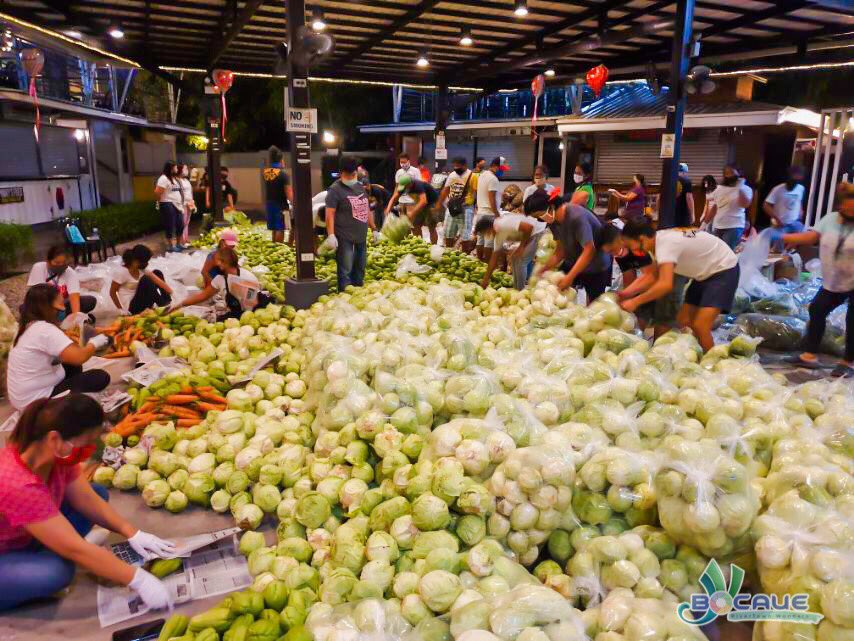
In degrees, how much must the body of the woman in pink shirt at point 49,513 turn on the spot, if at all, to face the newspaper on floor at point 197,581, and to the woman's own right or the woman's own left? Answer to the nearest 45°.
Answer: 0° — they already face it

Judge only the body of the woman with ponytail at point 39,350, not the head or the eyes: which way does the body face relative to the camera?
to the viewer's right

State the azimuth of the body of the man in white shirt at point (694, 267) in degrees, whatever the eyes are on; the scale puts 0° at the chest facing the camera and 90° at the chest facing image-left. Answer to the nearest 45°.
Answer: approximately 90°

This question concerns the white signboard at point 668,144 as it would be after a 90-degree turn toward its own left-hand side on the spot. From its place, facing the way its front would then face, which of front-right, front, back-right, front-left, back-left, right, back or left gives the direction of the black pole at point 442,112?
back-left

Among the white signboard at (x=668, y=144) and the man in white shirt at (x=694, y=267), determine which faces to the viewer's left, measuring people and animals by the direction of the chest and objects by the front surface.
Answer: the man in white shirt

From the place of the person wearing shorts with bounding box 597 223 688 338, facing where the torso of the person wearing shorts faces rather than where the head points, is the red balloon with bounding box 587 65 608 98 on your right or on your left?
on your right

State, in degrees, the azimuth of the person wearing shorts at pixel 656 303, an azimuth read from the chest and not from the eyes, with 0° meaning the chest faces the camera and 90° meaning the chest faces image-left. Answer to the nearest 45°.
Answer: approximately 45°

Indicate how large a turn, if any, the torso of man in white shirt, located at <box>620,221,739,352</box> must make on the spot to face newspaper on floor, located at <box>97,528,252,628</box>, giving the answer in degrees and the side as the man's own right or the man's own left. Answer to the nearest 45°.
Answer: approximately 45° to the man's own left

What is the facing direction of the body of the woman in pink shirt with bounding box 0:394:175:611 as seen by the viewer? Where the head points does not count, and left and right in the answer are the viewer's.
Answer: facing to the right of the viewer

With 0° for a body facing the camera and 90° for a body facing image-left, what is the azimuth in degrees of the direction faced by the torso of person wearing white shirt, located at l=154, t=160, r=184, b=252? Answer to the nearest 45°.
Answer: approximately 315°

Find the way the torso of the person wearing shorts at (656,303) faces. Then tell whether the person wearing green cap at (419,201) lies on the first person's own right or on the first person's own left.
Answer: on the first person's own right

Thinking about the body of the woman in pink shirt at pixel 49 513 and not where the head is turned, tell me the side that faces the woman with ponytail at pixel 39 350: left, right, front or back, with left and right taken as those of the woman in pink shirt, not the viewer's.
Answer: left
